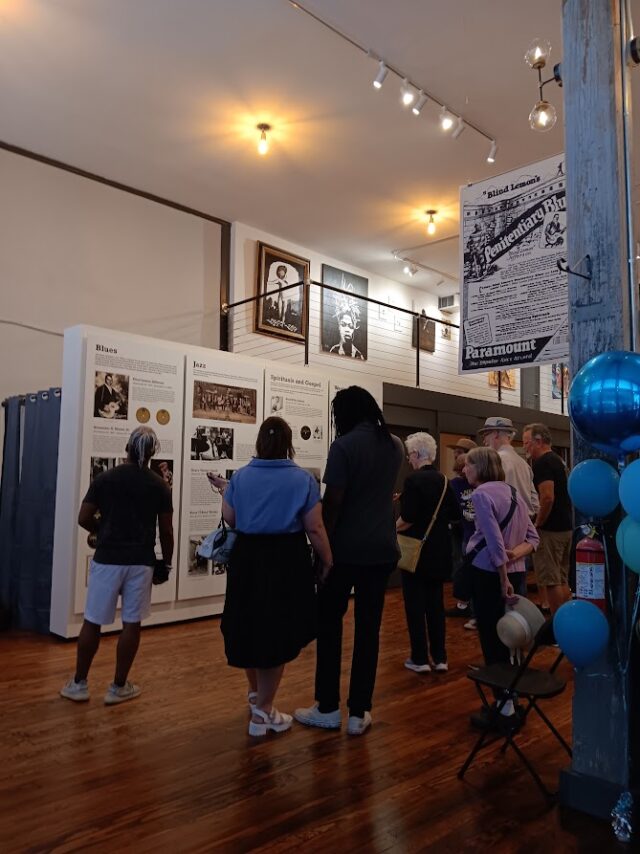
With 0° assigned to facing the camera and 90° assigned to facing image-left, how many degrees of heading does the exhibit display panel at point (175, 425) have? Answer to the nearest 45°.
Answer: approximately 315°

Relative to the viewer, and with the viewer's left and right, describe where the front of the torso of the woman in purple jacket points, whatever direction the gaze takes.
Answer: facing away from the viewer and to the left of the viewer

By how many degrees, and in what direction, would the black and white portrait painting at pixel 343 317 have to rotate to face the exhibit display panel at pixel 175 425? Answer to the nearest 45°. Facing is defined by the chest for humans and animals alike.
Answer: approximately 45° to its right

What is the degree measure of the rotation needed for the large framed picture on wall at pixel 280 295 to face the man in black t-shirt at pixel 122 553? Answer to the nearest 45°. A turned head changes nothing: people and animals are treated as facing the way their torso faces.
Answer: approximately 45° to its right

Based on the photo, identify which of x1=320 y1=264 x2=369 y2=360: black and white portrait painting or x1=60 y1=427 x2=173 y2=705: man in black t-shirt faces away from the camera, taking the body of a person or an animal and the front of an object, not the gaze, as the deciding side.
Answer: the man in black t-shirt

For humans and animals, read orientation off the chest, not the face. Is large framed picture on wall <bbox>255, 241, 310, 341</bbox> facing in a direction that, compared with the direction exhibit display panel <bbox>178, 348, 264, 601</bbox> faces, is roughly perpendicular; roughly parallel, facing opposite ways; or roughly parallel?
roughly parallel

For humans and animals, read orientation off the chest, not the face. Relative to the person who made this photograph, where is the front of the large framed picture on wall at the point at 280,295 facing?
facing the viewer and to the right of the viewer

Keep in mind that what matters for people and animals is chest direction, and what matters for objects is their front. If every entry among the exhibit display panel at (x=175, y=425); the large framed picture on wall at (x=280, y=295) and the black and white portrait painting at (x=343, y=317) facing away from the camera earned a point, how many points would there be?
0

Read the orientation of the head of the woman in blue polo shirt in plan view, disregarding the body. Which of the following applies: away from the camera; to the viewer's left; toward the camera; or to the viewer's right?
away from the camera

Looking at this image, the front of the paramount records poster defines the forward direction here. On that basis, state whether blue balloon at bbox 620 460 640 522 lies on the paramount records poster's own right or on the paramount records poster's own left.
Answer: on the paramount records poster's own left

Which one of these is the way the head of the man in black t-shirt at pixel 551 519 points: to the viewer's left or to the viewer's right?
to the viewer's left
